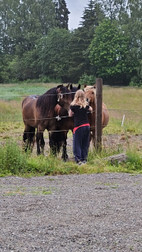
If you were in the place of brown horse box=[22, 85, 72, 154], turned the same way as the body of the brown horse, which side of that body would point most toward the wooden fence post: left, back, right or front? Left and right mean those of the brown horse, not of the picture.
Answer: front

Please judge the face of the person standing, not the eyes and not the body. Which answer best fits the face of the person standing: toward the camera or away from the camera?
away from the camera

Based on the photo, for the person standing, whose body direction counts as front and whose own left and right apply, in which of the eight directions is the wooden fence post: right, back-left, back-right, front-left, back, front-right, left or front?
front-right

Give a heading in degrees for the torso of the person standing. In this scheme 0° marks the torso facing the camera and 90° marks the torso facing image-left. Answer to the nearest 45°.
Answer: approximately 180°

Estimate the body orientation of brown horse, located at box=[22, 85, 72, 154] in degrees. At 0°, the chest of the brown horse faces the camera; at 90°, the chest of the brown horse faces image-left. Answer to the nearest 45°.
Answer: approximately 315°

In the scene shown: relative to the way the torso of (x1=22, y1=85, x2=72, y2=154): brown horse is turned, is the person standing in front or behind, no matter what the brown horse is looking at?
in front

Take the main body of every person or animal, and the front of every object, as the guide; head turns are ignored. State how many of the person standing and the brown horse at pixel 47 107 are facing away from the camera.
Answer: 1

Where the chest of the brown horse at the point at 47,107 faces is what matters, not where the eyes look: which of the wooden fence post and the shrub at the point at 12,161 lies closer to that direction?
the wooden fence post

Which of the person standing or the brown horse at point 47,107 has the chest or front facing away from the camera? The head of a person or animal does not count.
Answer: the person standing

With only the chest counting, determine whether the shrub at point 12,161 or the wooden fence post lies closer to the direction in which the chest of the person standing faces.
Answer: the wooden fence post

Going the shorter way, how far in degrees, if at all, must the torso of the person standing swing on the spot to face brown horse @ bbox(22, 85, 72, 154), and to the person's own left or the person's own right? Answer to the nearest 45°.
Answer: approximately 45° to the person's own left

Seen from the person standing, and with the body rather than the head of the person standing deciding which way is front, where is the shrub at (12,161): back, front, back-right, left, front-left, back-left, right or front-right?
back-left
